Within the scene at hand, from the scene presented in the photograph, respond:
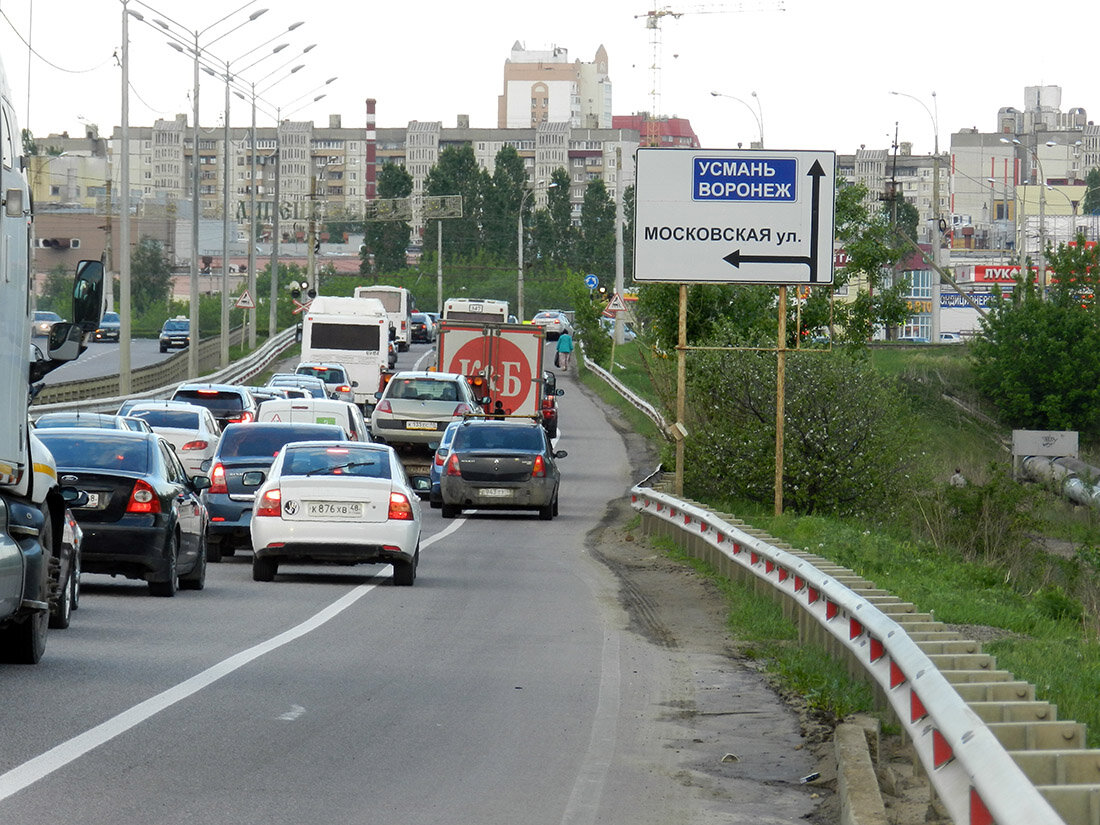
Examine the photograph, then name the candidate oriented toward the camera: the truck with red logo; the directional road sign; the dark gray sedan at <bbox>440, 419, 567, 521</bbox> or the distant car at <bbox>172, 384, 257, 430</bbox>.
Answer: the directional road sign

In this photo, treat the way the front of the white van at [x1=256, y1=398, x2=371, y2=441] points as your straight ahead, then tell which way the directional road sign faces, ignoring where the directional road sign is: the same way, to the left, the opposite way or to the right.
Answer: the opposite way

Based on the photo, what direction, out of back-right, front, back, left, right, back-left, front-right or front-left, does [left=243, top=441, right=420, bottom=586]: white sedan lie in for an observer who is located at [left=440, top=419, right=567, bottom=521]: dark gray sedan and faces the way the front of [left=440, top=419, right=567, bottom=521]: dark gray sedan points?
back

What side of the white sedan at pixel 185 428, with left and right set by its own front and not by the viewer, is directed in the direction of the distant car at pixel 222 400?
front

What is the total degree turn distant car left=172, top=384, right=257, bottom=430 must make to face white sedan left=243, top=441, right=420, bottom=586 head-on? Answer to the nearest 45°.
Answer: approximately 180°

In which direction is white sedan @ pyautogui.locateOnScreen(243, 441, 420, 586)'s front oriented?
away from the camera

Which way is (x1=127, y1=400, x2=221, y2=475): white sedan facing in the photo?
away from the camera

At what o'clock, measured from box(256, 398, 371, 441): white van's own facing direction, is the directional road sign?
The directional road sign is roughly at 4 o'clock from the white van.

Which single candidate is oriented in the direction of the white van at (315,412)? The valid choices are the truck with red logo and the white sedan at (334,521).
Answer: the white sedan

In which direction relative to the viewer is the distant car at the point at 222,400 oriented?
away from the camera

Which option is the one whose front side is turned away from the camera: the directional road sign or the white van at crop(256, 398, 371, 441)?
the white van

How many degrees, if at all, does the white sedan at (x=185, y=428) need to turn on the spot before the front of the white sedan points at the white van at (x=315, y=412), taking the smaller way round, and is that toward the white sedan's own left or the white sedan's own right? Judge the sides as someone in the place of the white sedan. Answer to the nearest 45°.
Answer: approximately 90° to the white sedan's own right

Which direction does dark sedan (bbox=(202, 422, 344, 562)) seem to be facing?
away from the camera

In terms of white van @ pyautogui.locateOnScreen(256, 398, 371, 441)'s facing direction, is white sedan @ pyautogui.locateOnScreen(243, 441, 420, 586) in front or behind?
behind

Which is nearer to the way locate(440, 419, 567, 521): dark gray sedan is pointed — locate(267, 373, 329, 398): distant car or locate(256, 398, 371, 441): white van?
the distant car

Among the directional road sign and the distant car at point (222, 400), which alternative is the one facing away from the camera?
the distant car

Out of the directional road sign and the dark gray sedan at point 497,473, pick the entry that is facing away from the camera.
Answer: the dark gray sedan

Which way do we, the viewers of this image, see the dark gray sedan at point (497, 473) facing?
facing away from the viewer
